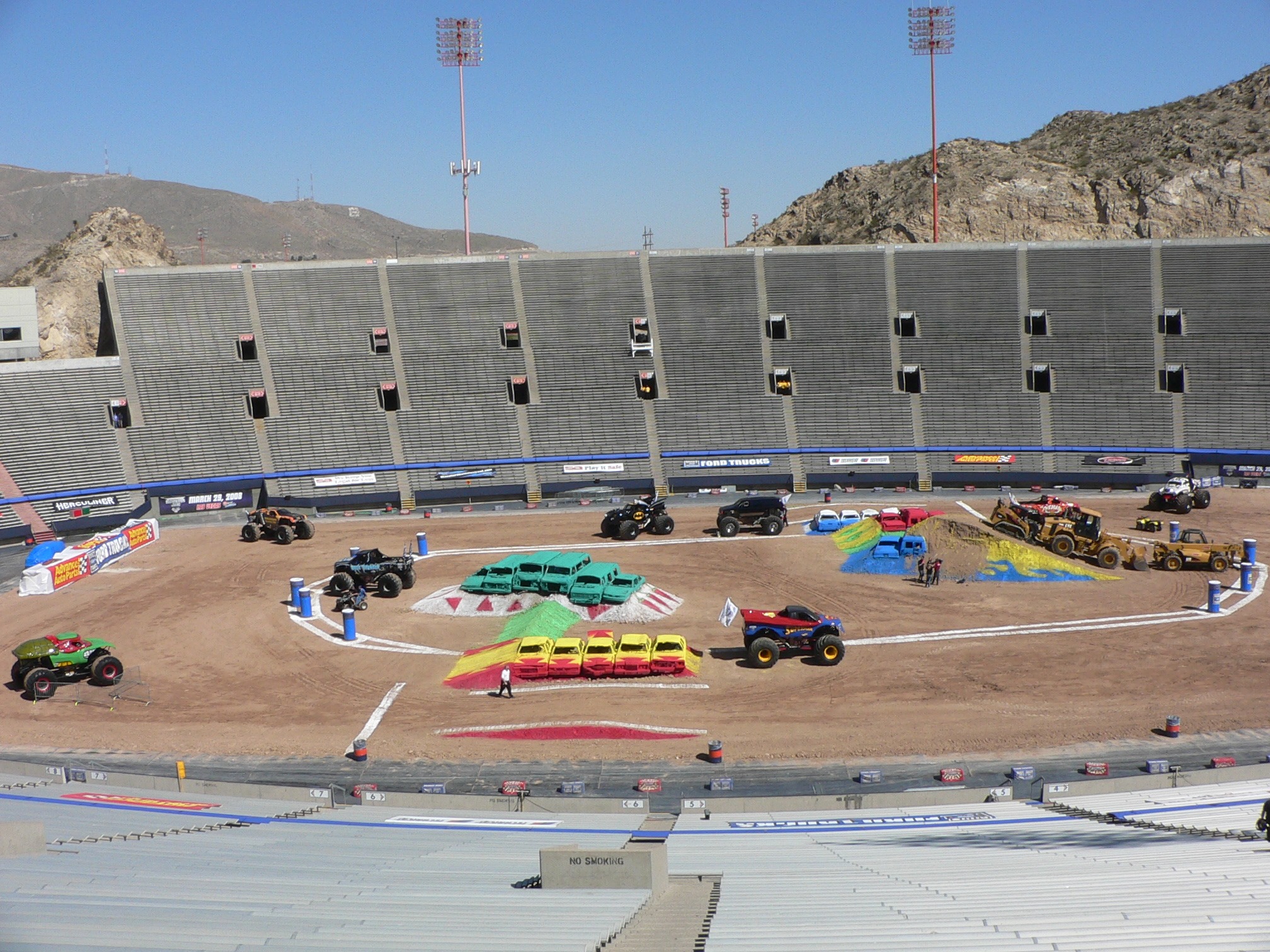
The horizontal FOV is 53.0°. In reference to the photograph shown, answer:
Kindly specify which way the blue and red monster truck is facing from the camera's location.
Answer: facing to the right of the viewer

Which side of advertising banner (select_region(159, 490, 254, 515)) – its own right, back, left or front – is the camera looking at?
front

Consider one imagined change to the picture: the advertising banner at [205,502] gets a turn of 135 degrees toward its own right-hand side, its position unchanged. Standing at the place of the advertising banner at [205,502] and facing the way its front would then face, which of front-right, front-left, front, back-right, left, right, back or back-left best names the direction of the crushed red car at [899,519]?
back

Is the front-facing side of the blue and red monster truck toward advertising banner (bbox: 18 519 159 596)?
no

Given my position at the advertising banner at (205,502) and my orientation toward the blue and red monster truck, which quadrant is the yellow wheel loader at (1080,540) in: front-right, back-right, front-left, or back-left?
front-left

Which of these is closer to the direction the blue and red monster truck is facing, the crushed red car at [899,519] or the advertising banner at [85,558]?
the crushed red car

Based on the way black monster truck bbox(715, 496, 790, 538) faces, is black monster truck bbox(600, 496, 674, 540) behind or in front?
in front

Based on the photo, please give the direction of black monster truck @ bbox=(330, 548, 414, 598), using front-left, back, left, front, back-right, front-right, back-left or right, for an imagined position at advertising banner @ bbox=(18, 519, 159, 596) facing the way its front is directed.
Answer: front

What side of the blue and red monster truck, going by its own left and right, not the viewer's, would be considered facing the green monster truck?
back

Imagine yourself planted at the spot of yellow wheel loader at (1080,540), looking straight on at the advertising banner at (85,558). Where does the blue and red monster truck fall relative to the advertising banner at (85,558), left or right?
left

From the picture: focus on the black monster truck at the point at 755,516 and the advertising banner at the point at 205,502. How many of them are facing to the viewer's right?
0

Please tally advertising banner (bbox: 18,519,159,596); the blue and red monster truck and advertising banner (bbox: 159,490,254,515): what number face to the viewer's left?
0

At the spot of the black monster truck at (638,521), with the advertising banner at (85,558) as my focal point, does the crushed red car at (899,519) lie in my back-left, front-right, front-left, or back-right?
back-left

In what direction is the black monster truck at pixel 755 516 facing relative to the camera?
to the viewer's left
